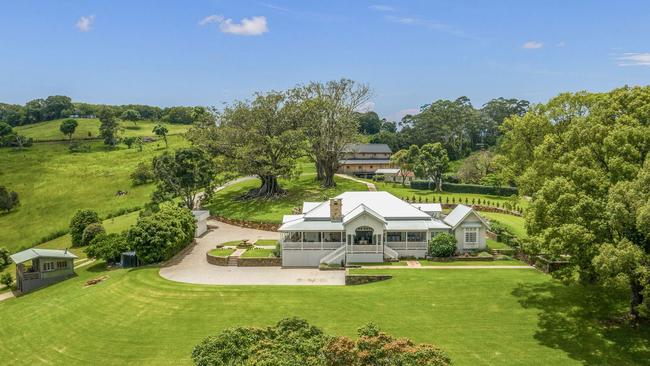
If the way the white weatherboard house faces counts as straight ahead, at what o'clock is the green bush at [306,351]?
The green bush is roughly at 12 o'clock from the white weatherboard house.

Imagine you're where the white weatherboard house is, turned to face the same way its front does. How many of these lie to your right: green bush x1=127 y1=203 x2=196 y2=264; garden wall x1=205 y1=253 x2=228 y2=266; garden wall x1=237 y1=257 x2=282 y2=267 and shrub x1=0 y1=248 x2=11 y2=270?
4

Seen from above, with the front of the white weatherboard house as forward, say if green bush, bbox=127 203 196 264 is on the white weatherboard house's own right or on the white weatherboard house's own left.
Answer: on the white weatherboard house's own right

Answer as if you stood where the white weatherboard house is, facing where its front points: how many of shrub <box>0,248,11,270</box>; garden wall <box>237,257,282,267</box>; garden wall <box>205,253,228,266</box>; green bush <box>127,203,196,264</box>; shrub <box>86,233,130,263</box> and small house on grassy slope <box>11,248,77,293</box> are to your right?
6

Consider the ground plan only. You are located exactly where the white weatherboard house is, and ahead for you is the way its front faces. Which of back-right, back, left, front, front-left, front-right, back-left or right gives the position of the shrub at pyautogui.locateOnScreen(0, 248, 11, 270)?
right

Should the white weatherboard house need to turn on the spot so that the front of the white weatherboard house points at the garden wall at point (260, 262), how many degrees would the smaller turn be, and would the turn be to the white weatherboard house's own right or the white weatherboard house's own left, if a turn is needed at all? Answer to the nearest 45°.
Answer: approximately 90° to the white weatherboard house's own right

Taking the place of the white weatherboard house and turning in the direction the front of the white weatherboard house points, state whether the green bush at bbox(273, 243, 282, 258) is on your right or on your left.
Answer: on your right

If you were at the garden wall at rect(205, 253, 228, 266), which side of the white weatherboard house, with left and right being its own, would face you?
right

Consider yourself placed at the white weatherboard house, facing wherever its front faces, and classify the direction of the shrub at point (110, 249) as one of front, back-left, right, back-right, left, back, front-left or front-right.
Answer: right

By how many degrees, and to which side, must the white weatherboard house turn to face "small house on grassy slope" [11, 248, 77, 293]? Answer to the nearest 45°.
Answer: approximately 90° to its right

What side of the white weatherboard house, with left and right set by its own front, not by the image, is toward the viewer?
front

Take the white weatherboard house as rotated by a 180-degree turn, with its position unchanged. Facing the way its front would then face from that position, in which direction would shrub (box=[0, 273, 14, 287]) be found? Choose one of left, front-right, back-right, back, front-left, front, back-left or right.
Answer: left

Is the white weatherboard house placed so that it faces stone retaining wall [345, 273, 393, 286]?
yes
